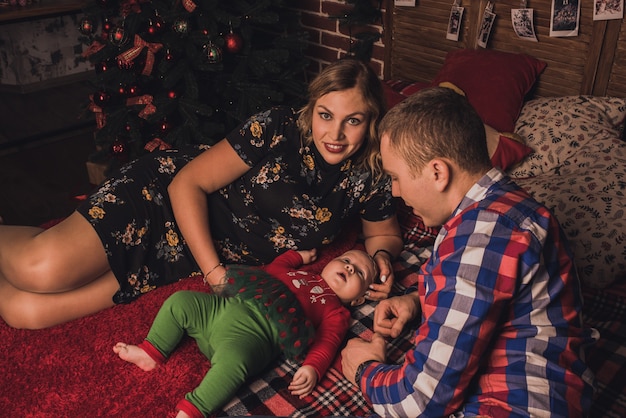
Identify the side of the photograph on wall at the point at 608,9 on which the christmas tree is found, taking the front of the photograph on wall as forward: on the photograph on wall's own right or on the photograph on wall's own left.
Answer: on the photograph on wall's own right

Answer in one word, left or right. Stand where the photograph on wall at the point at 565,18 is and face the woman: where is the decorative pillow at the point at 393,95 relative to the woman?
right

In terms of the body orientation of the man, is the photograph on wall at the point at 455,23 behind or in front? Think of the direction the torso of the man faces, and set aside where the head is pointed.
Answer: in front

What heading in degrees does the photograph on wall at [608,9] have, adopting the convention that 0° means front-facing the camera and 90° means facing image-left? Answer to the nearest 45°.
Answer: approximately 0°

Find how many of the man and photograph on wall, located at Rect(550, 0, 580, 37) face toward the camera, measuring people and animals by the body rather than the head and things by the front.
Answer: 1

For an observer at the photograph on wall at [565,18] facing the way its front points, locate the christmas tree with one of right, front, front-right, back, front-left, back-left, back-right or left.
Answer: right

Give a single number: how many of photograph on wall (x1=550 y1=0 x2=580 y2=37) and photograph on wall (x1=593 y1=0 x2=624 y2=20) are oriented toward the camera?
2

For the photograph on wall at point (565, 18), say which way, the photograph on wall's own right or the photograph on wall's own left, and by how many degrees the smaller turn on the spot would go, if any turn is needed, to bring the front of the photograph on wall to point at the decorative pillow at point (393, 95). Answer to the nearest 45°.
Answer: approximately 90° to the photograph on wall's own right

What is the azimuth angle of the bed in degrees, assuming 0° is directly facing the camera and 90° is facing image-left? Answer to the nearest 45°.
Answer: approximately 45°

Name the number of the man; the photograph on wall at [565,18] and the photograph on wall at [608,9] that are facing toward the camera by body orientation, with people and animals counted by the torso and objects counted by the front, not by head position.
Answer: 2

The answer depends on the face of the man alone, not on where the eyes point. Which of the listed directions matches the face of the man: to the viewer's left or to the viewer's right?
to the viewer's left
